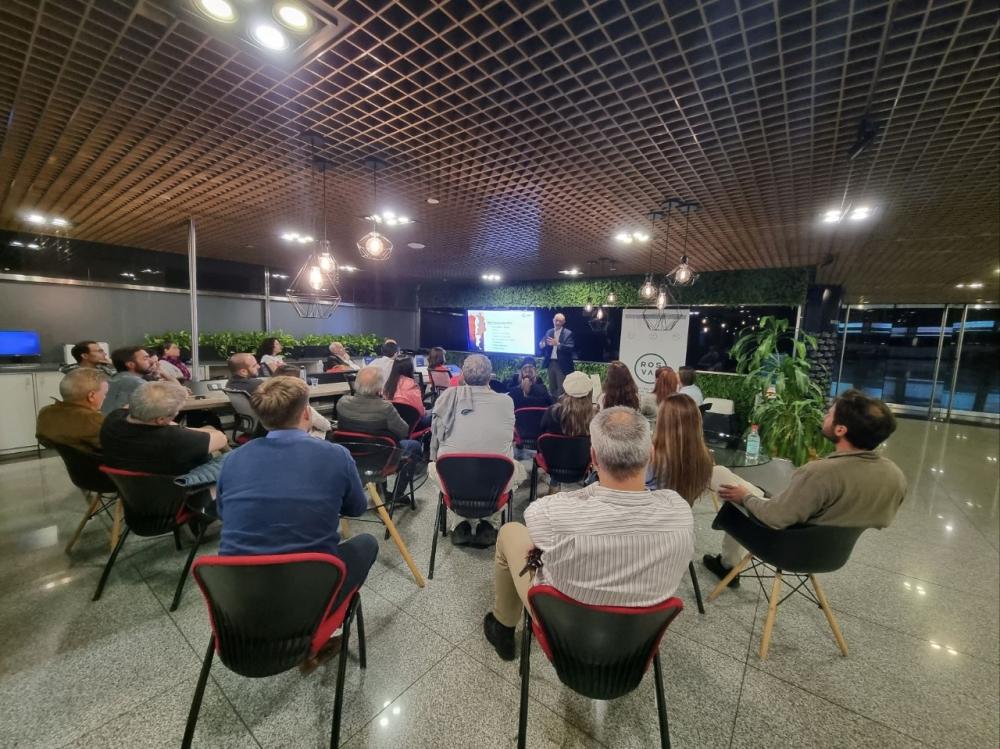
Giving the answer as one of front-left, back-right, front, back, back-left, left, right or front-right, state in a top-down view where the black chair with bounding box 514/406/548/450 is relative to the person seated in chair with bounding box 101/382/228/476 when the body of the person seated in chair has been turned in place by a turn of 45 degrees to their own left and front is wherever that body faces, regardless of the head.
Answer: right

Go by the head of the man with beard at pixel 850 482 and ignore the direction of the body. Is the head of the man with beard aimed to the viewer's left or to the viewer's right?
to the viewer's left

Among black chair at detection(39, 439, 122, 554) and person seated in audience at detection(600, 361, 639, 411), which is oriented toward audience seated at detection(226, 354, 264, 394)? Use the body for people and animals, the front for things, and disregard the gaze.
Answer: the black chair

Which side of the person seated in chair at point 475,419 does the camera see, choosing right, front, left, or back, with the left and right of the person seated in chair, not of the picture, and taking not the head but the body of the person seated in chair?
back

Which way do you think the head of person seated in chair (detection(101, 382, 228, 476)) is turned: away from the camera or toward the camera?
away from the camera

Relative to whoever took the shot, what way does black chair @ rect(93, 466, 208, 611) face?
facing away from the viewer and to the right of the viewer

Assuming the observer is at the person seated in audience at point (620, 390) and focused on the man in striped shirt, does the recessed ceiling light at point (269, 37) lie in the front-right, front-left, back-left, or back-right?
front-right

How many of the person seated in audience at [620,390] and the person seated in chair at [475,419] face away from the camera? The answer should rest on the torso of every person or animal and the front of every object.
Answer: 2

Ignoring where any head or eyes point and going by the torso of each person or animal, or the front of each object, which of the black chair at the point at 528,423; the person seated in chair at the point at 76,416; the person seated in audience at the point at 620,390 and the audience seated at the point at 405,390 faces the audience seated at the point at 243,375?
the person seated in chair

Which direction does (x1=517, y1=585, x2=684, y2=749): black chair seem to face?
away from the camera

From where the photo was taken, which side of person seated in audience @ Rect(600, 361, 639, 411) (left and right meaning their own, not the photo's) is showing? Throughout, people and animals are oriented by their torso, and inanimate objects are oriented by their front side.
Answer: back

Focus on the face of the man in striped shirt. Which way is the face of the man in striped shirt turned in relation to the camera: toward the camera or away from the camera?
away from the camera

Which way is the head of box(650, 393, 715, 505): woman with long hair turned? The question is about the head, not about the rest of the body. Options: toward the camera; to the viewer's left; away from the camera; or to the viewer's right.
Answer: away from the camera

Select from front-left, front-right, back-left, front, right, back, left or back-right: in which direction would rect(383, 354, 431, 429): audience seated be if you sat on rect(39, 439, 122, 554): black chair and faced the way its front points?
front-right

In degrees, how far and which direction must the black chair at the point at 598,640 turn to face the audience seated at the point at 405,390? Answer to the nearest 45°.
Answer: approximately 45° to its left

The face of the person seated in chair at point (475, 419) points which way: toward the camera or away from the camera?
away from the camera

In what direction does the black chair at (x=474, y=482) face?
away from the camera
